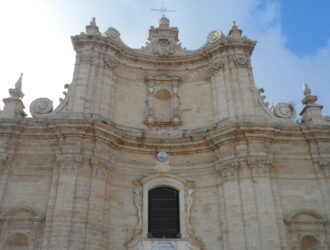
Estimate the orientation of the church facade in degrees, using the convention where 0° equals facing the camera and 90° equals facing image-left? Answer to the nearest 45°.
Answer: approximately 0°
